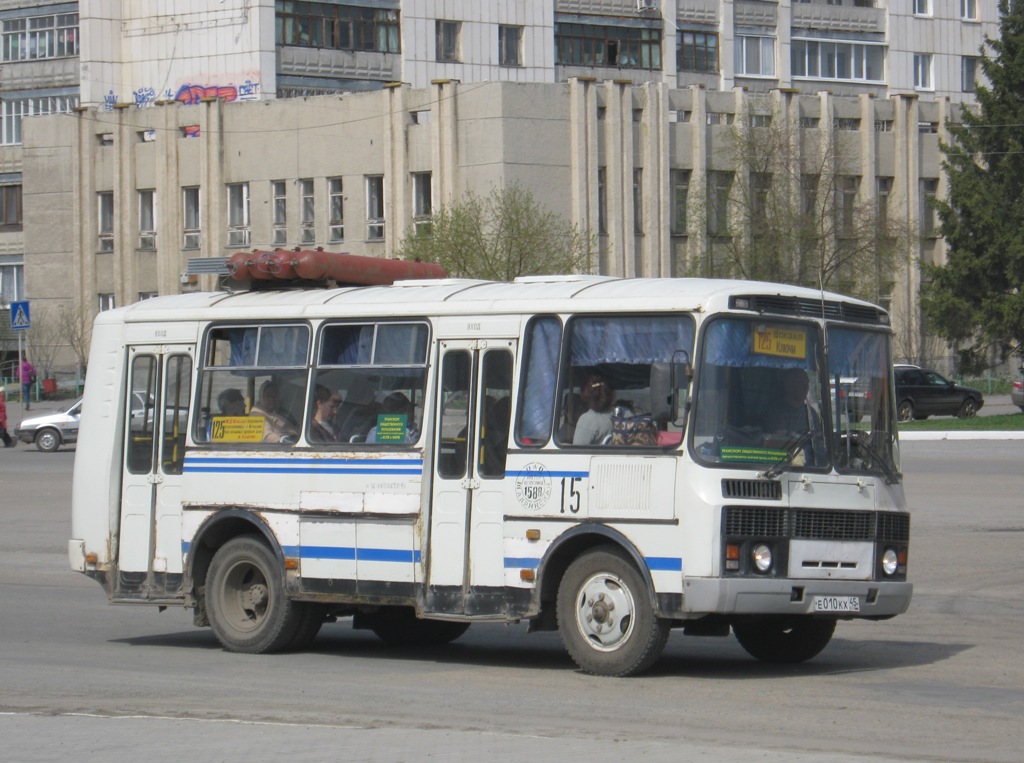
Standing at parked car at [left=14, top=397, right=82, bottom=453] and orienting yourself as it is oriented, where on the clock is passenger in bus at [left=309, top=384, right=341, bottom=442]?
The passenger in bus is roughly at 9 o'clock from the parked car.

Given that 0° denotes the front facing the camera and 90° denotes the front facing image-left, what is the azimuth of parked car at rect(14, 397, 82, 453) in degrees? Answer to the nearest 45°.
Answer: approximately 90°

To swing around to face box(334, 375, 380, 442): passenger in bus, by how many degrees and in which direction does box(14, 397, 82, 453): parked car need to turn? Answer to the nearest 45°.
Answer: approximately 90° to its left

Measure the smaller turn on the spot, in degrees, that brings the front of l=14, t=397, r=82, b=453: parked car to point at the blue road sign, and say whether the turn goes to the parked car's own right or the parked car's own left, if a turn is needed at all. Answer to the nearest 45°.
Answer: approximately 90° to the parked car's own right

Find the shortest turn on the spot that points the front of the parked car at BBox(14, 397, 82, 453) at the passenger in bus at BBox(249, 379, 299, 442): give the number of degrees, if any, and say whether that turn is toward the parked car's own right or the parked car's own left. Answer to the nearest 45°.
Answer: approximately 90° to the parked car's own left

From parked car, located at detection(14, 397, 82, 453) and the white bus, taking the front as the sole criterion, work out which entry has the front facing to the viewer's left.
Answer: the parked car

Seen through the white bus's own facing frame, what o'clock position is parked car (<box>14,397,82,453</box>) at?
The parked car is roughly at 7 o'clock from the white bus.

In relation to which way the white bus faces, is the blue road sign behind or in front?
behind

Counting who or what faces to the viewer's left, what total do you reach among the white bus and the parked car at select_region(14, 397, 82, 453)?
1

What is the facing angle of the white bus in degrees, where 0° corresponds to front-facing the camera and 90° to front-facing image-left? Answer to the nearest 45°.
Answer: approximately 315°

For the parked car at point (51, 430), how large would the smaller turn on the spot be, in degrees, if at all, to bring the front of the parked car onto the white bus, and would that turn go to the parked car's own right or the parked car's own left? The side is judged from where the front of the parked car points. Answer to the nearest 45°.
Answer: approximately 90° to the parked car's own left
